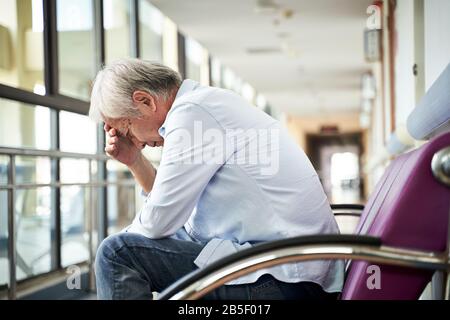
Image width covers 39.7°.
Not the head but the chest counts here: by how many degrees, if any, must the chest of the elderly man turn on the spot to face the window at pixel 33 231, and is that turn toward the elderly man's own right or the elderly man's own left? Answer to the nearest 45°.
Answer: approximately 45° to the elderly man's own right

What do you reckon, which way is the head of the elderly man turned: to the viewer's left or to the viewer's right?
to the viewer's left

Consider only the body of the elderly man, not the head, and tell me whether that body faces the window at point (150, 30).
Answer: no

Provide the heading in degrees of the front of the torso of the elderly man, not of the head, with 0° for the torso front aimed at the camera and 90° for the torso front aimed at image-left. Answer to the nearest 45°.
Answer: approximately 90°

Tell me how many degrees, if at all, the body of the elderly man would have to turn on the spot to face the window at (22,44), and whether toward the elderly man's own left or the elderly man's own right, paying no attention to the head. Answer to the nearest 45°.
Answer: approximately 45° to the elderly man's own right

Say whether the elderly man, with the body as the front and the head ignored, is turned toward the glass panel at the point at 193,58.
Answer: no

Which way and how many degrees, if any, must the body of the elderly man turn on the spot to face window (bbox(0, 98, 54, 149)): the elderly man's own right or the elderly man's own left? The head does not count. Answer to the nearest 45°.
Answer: approximately 45° to the elderly man's own right

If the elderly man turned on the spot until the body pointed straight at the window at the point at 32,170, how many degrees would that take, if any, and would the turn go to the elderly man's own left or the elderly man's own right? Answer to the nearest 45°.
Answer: approximately 45° to the elderly man's own right
